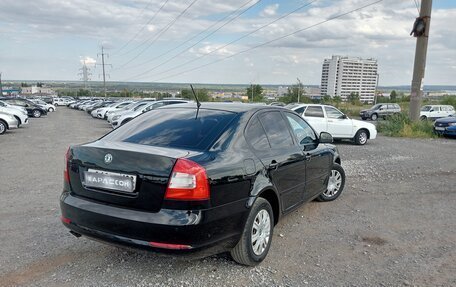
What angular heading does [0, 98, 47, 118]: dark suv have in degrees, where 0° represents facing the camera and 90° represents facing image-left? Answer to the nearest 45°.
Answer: approximately 270°

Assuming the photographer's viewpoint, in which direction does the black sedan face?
facing away from the viewer and to the right of the viewer

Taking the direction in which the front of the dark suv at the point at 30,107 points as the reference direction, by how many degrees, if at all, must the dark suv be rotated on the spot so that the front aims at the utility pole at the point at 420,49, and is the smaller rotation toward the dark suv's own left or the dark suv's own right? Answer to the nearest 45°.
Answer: approximately 45° to the dark suv's own right

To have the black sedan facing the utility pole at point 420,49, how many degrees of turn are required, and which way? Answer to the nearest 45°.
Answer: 0° — it already faces it

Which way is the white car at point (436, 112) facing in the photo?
to the viewer's left

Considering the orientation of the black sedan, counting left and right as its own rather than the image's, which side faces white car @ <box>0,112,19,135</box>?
left

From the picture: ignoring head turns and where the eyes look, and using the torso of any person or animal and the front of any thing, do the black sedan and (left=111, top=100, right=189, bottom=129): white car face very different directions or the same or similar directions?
very different directions

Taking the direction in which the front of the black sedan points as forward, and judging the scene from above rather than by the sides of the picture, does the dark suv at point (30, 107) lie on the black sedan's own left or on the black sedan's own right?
on the black sedan's own left

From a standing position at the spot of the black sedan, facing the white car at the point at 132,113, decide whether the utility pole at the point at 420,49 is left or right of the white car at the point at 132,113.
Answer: right

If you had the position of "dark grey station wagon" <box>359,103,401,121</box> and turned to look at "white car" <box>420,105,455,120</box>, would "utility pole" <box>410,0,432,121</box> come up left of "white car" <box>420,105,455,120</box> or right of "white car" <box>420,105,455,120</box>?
right

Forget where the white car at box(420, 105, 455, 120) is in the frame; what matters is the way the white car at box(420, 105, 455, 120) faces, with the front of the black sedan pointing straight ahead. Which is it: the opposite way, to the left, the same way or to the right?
to the left

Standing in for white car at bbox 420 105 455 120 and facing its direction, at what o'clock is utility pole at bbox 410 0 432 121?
The utility pole is roughly at 9 o'clock from the white car.
